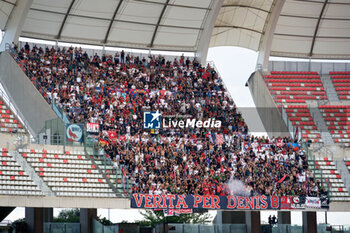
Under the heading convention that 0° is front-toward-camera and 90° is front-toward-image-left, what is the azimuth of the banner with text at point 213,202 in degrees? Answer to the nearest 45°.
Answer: approximately 0°
